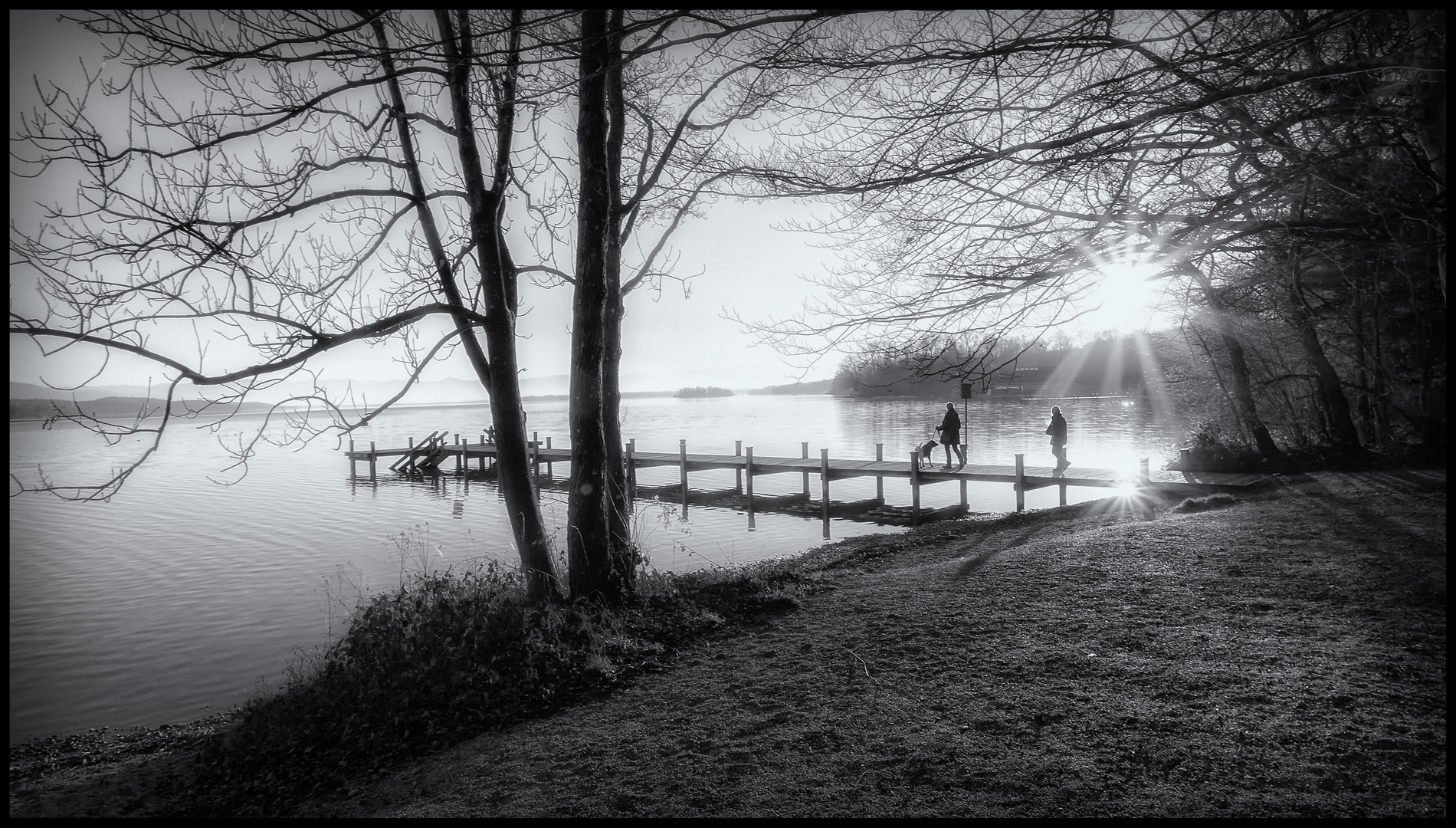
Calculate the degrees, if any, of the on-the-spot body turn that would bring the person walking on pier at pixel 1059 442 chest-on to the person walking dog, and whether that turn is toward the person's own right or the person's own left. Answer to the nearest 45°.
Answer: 0° — they already face them

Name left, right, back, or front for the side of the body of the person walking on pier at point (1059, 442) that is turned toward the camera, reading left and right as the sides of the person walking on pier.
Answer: left

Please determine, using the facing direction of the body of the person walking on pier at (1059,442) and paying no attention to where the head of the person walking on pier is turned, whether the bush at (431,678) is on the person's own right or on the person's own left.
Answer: on the person's own left
